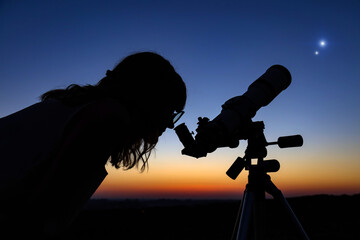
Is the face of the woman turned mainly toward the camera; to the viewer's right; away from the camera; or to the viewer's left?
to the viewer's right

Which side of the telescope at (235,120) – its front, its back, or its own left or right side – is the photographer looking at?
right

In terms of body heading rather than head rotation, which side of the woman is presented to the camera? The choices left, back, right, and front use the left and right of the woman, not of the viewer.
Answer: right

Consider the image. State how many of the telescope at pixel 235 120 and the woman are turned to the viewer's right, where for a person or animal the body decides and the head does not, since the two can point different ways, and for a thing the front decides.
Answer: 2
